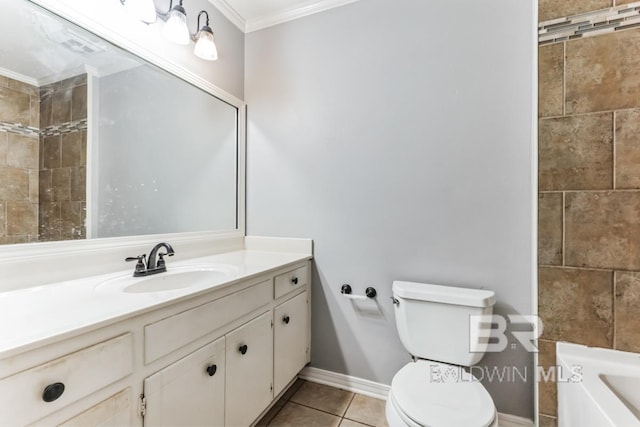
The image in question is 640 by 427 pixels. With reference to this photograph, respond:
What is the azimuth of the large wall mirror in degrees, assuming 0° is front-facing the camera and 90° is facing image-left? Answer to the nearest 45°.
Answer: approximately 315°

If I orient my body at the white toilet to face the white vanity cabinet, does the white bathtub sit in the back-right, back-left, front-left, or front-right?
back-left

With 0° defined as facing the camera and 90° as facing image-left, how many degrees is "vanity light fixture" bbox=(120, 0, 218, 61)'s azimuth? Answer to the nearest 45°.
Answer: approximately 315°

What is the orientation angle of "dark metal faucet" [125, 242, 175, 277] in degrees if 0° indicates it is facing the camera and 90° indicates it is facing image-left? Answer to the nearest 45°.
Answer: approximately 315°
